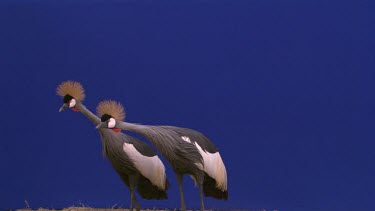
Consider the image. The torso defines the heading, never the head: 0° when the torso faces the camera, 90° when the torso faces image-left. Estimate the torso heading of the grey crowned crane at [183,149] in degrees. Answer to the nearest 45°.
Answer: approximately 90°

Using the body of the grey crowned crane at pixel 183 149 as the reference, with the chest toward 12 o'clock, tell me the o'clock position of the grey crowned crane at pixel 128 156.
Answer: the grey crowned crane at pixel 128 156 is roughly at 1 o'clock from the grey crowned crane at pixel 183 149.
